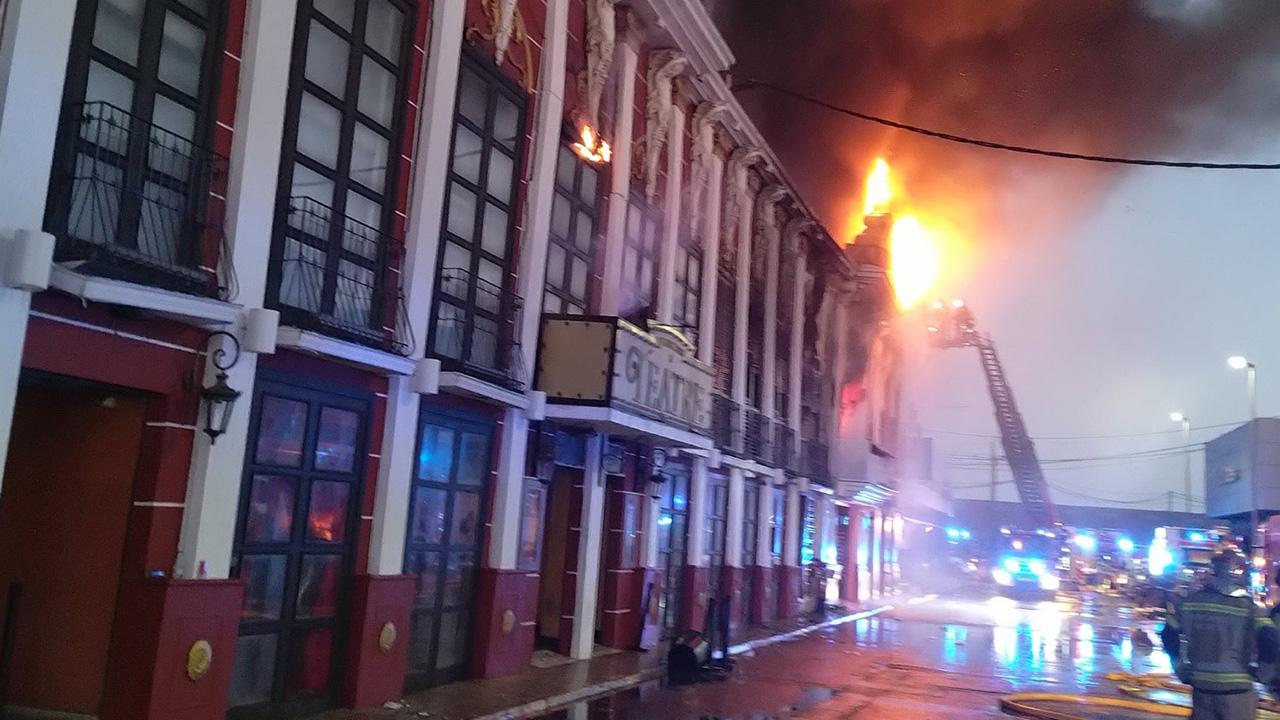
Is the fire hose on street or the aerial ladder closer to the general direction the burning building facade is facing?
the fire hose on street

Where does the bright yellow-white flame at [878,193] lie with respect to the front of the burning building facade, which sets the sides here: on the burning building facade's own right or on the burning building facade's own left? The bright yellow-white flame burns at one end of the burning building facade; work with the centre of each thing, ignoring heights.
on the burning building facade's own left

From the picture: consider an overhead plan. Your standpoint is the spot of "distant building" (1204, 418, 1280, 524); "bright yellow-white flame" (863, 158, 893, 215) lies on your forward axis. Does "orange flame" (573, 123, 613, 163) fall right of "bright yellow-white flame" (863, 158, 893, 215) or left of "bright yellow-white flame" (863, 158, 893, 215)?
left

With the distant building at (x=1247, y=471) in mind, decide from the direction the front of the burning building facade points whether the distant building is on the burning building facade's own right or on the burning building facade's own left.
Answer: on the burning building facade's own left

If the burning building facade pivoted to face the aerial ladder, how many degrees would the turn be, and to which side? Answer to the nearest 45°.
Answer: approximately 90° to its left

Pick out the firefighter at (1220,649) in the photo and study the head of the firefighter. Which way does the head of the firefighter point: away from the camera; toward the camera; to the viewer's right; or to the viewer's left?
away from the camera

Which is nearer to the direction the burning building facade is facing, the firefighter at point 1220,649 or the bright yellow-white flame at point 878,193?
the firefighter

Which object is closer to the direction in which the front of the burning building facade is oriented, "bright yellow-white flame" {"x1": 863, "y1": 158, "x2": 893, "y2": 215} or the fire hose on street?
the fire hose on street

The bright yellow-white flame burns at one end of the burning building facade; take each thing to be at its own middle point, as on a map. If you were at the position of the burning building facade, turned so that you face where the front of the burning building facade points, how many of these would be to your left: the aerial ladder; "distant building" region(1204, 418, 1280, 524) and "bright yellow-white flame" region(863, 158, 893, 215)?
3

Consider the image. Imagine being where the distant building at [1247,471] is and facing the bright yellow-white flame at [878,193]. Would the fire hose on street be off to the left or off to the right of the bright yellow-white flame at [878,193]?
left

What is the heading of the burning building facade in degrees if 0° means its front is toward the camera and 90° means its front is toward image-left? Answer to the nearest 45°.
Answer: approximately 315°
